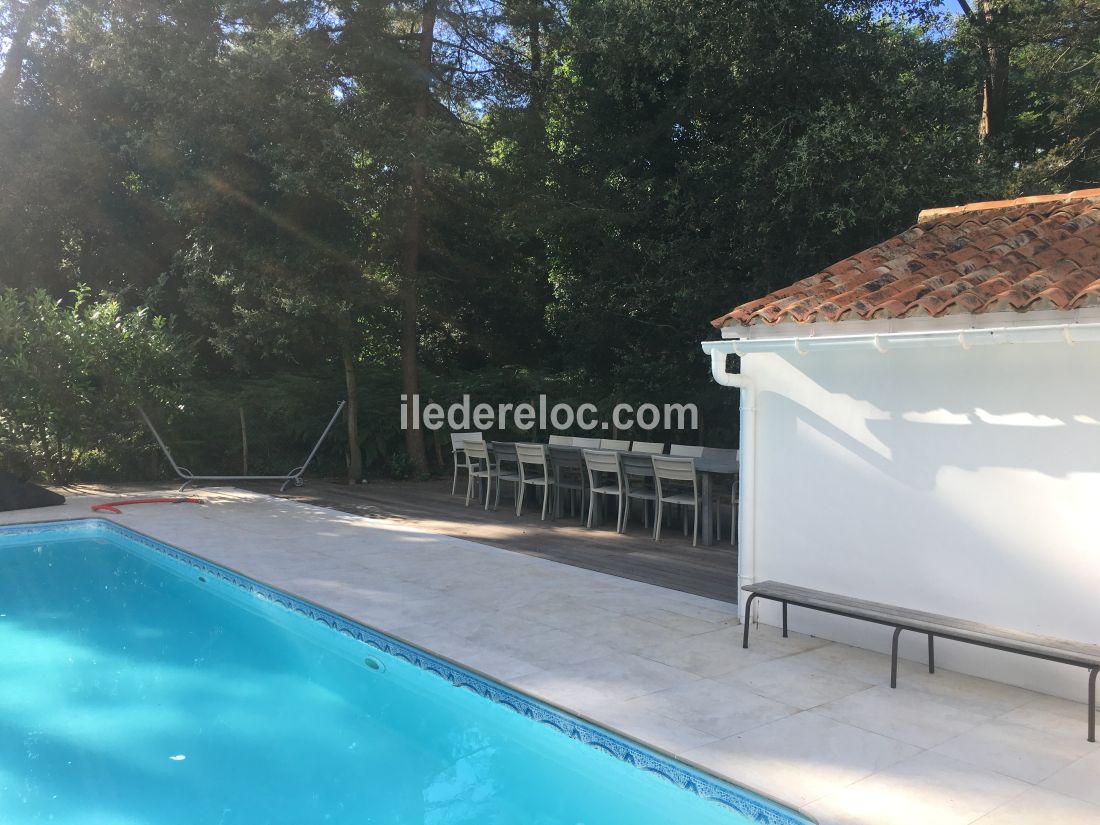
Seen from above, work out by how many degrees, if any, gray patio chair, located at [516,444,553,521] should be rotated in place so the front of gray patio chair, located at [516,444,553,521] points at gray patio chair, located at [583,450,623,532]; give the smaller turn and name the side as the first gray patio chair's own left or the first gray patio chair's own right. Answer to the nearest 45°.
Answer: approximately 90° to the first gray patio chair's own right

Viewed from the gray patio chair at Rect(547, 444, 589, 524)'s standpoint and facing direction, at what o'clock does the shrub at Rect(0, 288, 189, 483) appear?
The shrub is roughly at 8 o'clock from the gray patio chair.

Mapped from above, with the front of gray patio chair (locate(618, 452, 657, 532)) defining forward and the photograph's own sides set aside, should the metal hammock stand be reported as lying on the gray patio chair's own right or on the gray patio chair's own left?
on the gray patio chair's own left

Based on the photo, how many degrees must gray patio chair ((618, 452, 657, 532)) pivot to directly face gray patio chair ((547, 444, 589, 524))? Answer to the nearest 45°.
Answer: approximately 90° to its left

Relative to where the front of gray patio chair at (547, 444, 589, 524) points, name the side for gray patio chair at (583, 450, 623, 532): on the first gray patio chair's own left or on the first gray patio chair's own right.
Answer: on the first gray patio chair's own right

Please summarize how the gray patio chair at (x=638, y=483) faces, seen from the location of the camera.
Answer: facing away from the viewer and to the right of the viewer

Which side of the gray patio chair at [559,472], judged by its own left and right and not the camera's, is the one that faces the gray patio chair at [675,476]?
right

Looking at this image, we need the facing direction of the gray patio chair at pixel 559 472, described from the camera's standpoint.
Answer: facing away from the viewer and to the right of the viewer

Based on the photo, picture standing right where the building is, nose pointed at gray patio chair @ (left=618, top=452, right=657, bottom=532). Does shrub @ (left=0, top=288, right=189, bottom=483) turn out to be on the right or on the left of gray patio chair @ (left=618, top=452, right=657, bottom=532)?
left

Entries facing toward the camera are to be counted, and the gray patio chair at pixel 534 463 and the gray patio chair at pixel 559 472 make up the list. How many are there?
0

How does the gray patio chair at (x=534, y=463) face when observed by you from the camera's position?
facing away from the viewer and to the right of the viewer
